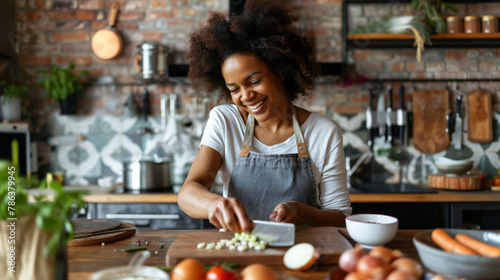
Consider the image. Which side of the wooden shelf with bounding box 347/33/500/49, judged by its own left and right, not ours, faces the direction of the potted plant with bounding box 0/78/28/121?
right

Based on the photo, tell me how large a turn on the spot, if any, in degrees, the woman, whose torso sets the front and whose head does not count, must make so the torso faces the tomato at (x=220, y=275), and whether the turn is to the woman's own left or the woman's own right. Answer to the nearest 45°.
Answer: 0° — they already face it

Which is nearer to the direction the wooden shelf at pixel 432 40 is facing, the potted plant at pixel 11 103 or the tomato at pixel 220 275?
the tomato

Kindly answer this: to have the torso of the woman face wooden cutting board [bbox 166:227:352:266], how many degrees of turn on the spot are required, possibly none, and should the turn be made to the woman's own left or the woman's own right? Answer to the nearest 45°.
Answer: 0° — they already face it

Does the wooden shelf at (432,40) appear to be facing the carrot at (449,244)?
yes

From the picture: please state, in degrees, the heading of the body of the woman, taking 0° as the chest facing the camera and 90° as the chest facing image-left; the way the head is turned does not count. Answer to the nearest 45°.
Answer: approximately 0°

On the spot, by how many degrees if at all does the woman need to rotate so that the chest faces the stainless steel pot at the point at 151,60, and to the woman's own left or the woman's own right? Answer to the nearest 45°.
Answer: approximately 135° to the woman's own right

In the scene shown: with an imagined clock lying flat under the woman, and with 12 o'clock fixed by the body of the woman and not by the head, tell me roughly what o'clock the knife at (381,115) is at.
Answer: The knife is roughly at 7 o'clock from the woman.

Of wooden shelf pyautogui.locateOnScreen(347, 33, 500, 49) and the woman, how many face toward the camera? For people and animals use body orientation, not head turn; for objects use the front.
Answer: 2
